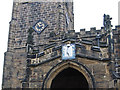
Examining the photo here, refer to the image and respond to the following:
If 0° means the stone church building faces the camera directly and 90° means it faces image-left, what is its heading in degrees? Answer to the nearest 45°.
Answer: approximately 0°
